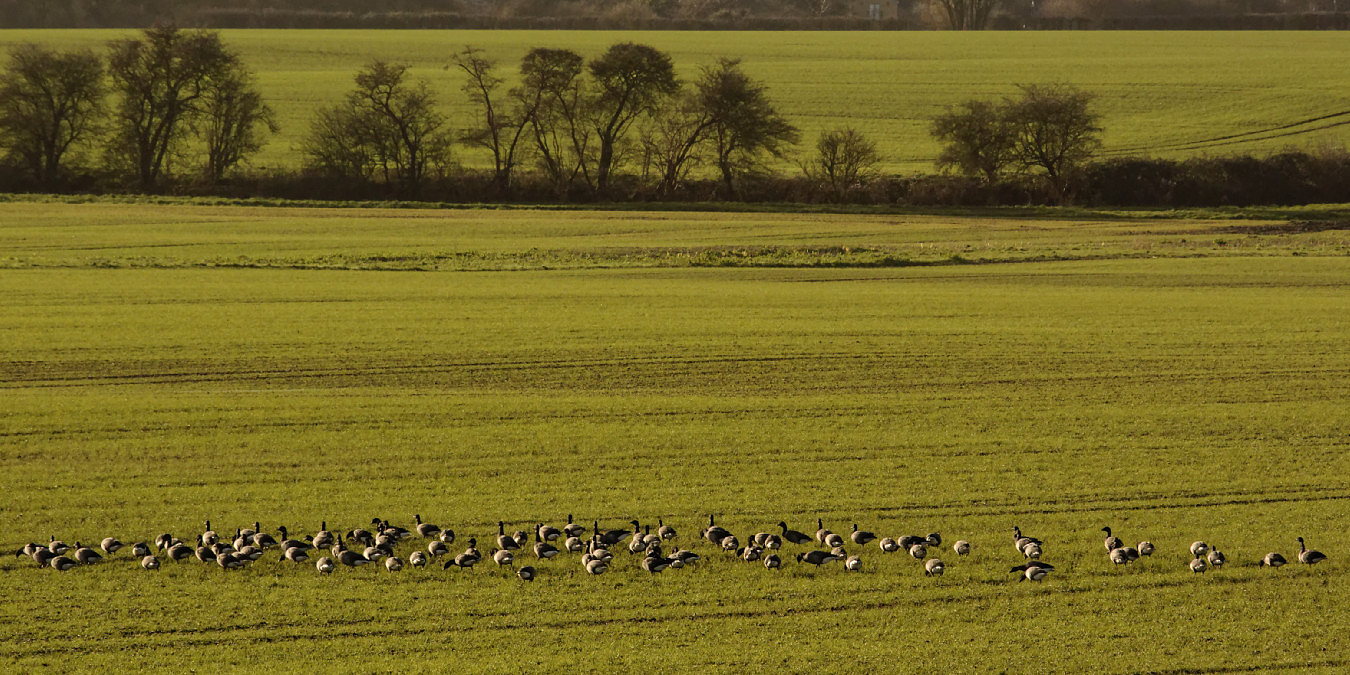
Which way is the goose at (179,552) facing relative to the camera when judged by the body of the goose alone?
to the viewer's left

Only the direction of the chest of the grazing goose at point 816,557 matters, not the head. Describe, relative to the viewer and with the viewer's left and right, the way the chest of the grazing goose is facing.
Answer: facing to the left of the viewer

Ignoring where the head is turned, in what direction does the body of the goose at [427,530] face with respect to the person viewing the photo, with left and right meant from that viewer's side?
facing to the left of the viewer

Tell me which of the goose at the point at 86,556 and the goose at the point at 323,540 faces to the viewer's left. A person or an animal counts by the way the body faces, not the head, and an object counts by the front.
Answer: the goose at the point at 86,556

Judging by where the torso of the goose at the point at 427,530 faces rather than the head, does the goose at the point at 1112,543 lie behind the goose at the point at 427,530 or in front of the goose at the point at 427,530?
behind

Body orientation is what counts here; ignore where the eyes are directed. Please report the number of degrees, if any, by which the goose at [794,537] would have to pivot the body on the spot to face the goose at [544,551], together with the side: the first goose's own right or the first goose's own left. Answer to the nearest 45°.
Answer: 0° — it already faces it

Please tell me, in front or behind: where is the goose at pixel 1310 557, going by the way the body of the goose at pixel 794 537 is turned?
behind

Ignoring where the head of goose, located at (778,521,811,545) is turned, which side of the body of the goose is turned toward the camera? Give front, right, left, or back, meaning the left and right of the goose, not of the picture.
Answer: left

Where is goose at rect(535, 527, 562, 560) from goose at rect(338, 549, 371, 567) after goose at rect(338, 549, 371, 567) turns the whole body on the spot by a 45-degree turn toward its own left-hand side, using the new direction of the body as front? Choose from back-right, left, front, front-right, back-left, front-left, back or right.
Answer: back-left

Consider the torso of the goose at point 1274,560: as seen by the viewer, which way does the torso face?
to the viewer's left
